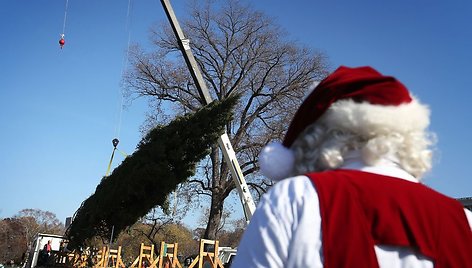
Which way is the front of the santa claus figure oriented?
away from the camera
